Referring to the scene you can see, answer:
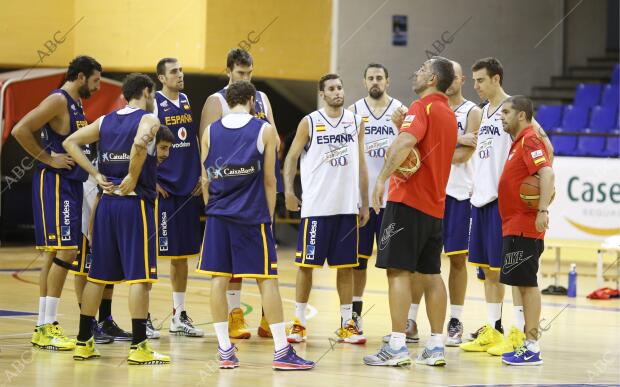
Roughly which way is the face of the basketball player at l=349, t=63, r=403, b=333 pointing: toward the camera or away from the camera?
toward the camera

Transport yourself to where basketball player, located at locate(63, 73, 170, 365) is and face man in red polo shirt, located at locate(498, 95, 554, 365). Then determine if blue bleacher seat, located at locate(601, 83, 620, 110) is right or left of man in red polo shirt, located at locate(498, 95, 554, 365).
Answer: left

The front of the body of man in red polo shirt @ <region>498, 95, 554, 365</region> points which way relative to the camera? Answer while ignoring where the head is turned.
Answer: to the viewer's left

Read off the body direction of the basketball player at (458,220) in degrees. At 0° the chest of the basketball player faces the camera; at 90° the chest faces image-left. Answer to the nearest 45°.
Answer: approximately 45°

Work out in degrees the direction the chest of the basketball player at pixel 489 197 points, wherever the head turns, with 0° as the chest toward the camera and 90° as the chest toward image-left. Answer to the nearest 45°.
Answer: approximately 45°

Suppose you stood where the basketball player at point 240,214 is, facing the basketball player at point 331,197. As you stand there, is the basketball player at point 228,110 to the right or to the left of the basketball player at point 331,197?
left

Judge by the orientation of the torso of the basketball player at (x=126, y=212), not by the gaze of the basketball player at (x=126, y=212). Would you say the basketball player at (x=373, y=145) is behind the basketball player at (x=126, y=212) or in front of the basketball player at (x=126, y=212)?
in front

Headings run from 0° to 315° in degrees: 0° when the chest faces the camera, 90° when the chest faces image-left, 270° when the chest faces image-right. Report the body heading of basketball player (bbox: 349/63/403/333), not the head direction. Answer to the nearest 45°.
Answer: approximately 0°

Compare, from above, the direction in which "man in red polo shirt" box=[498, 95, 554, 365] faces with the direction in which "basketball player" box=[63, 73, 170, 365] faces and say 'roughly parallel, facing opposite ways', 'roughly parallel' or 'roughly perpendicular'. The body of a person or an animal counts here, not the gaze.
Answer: roughly perpendicular

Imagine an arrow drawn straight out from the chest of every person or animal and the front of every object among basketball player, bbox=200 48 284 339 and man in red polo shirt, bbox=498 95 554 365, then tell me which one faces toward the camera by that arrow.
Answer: the basketball player

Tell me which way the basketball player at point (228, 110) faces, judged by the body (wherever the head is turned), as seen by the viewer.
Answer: toward the camera

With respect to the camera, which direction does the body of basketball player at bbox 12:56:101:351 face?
to the viewer's right
